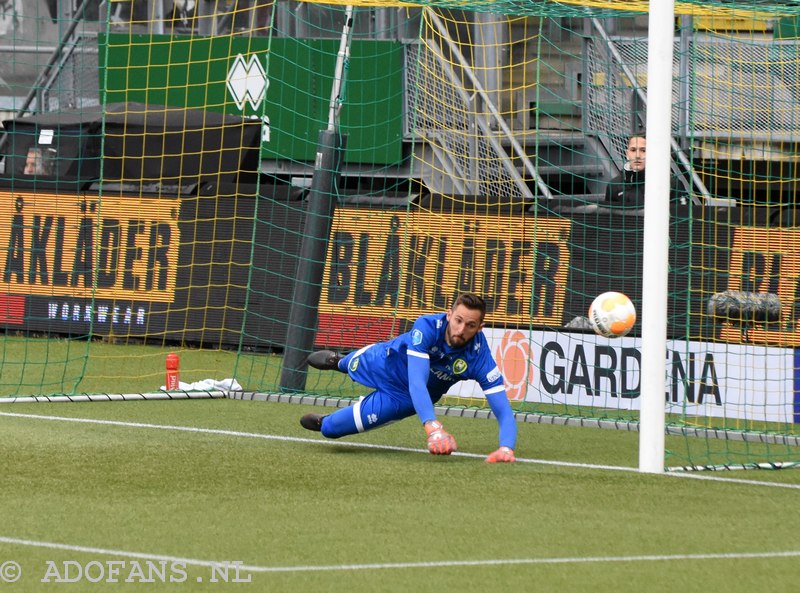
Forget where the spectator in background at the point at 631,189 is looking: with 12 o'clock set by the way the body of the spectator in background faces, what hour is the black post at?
The black post is roughly at 2 o'clock from the spectator in background.

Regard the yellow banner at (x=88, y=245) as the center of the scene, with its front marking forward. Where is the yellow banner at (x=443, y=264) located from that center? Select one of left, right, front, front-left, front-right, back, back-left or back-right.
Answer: front-left

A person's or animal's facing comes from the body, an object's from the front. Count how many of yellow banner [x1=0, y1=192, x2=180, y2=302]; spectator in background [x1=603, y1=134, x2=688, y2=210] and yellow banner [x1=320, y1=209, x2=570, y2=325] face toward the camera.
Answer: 3

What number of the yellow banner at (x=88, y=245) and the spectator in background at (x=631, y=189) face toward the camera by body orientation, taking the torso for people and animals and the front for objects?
2

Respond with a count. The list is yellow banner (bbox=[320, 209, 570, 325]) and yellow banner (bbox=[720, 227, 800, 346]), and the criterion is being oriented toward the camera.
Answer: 2

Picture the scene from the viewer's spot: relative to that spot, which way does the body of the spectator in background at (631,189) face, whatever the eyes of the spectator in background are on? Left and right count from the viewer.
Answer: facing the viewer

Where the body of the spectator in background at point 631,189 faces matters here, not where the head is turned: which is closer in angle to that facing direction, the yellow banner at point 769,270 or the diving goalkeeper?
the diving goalkeeper

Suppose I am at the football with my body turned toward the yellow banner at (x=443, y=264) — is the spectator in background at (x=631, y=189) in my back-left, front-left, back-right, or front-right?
front-right

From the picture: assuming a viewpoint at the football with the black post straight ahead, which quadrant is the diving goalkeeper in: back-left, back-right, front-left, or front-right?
front-left

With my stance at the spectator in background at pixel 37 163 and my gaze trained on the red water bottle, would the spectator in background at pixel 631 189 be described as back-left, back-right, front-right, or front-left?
front-left

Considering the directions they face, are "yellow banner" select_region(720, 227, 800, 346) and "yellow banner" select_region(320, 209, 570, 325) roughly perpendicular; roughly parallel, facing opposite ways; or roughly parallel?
roughly parallel

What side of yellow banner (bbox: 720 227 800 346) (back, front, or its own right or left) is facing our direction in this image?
front

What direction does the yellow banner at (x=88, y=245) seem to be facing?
toward the camera
